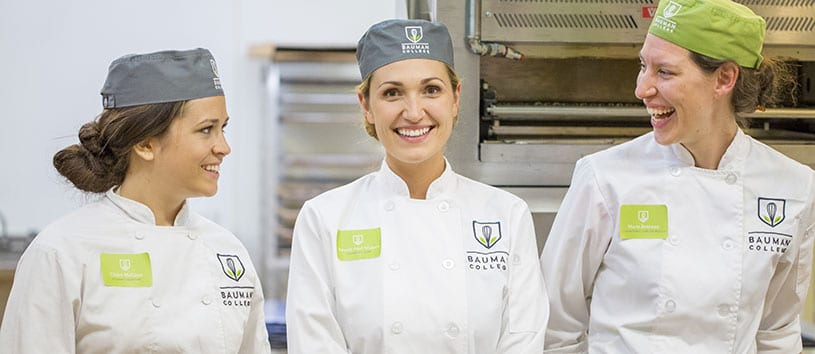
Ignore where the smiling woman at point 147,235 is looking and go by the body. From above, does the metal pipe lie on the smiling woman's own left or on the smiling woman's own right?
on the smiling woman's own left

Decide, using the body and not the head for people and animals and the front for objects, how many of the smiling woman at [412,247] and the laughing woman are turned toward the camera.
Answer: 2

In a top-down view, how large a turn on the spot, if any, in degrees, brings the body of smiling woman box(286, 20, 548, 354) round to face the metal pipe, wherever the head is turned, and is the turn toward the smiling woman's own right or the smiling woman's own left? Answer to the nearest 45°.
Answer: approximately 180°

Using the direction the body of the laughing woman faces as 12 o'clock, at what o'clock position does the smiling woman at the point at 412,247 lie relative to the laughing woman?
The smiling woman is roughly at 2 o'clock from the laughing woman.

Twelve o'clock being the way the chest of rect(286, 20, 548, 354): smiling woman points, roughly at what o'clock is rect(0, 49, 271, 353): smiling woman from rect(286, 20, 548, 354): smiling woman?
rect(0, 49, 271, 353): smiling woman is roughly at 3 o'clock from rect(286, 20, 548, 354): smiling woman.

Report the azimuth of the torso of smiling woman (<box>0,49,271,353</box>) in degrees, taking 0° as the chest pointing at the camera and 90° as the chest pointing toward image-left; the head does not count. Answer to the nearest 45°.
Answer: approximately 315°

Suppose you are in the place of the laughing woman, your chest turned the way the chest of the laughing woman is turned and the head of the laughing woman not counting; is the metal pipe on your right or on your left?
on your right

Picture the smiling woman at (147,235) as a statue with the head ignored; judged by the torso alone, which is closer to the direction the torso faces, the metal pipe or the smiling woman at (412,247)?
the smiling woman
